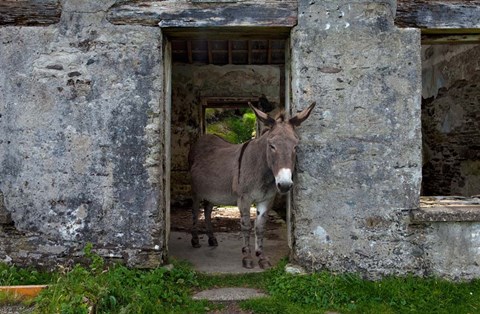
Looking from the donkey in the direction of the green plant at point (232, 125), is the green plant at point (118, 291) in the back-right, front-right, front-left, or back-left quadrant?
back-left

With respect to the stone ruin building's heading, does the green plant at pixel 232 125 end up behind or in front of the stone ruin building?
behind

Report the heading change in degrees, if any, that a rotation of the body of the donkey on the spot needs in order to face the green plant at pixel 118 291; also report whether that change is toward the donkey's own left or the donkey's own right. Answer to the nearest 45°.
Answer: approximately 90° to the donkey's own right

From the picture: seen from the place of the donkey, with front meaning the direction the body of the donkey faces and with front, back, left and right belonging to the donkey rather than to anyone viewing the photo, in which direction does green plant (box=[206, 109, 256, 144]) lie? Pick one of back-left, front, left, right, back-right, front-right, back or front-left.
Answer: back-left
